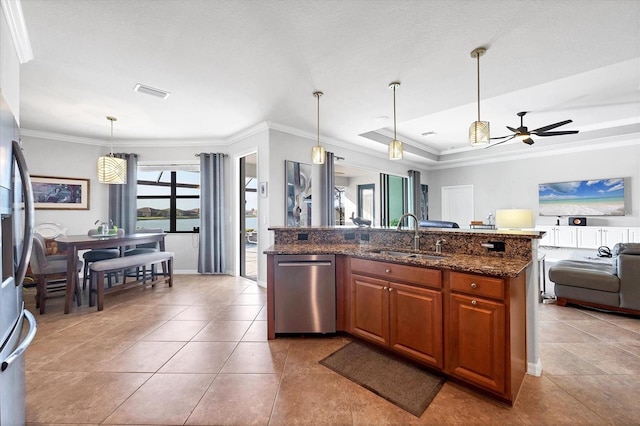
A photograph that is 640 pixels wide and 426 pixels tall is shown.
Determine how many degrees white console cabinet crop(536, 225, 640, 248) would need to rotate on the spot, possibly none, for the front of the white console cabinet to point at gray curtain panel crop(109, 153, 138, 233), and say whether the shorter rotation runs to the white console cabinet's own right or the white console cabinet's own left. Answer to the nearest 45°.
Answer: approximately 45° to the white console cabinet's own right

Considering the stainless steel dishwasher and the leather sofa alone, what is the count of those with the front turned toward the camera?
1

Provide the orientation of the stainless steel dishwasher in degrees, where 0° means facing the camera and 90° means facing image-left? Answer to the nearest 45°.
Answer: approximately 0°

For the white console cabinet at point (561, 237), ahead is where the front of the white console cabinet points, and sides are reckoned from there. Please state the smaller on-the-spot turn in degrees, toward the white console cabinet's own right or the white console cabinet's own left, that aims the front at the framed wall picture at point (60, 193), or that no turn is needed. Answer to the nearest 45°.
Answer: approximately 45° to the white console cabinet's own right

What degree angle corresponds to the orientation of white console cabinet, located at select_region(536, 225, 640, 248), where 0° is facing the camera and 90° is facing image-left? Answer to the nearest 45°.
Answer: approximately 0°

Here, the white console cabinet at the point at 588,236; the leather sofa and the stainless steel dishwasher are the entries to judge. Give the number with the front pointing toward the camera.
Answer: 2

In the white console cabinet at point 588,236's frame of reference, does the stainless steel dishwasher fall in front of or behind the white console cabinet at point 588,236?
in front

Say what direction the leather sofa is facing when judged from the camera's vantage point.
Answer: facing away from the viewer and to the left of the viewer

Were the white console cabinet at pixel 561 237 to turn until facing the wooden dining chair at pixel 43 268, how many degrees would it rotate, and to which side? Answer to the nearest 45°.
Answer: approximately 45° to its right

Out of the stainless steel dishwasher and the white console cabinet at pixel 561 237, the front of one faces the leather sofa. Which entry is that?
the white console cabinet
